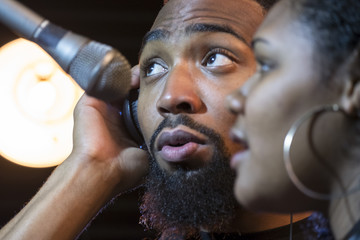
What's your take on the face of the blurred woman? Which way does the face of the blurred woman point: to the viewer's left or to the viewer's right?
to the viewer's left
